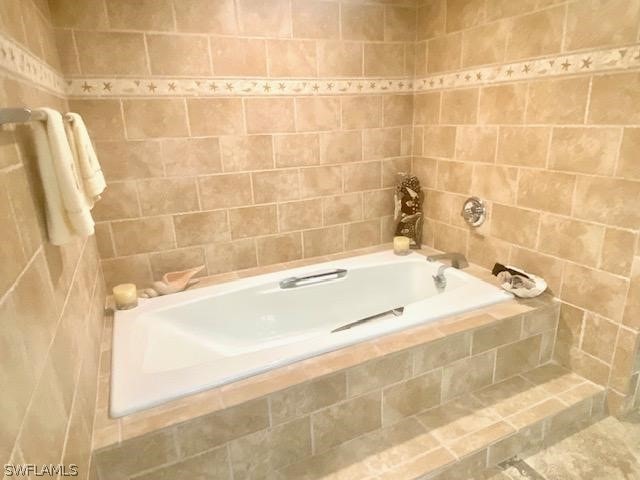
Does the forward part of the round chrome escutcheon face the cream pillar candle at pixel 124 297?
yes

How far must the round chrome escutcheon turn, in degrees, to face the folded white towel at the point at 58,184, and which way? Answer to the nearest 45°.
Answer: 0° — it already faces it

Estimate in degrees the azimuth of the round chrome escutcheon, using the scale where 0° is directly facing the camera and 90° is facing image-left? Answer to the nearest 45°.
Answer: approximately 45°

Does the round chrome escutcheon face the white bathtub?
yes
